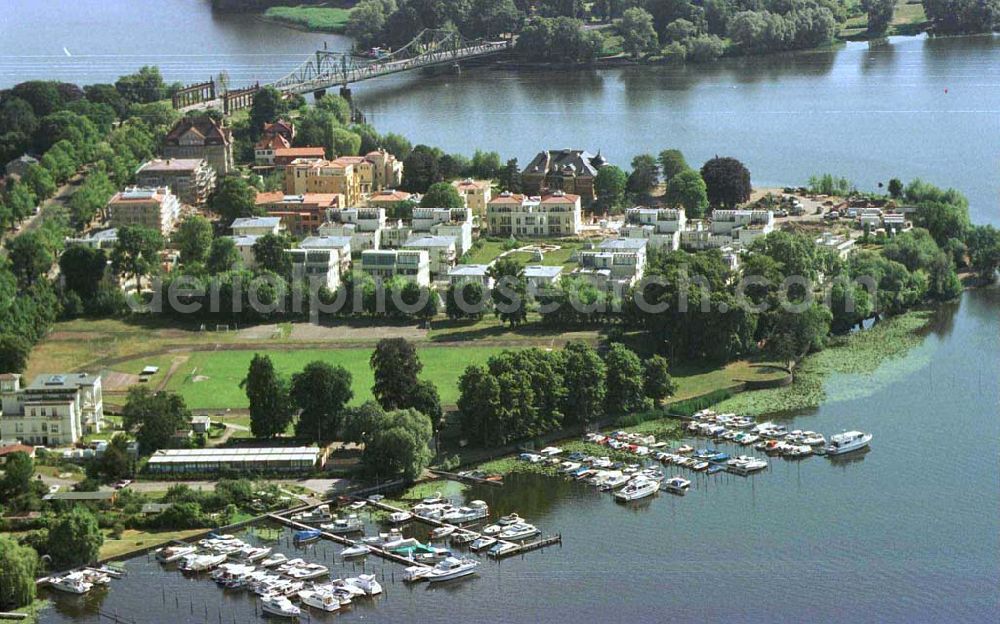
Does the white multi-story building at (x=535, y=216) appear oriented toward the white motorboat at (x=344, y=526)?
yes

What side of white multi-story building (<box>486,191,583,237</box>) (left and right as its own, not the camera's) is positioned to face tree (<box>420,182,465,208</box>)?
right

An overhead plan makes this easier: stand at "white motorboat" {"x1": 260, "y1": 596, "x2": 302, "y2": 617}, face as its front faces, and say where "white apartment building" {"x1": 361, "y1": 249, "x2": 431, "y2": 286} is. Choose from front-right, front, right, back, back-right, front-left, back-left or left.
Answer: back-left

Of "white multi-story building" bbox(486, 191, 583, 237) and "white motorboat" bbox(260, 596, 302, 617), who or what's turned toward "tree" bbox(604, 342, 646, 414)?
the white multi-story building

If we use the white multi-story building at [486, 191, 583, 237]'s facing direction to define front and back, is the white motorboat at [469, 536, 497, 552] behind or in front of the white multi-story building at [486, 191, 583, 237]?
in front

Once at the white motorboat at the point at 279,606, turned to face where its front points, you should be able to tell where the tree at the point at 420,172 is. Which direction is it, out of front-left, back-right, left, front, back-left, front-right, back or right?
back-left

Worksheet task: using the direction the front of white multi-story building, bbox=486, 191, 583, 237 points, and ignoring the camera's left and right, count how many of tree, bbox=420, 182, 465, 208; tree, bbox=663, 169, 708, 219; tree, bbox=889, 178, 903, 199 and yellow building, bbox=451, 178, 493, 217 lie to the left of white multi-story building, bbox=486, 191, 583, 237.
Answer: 2

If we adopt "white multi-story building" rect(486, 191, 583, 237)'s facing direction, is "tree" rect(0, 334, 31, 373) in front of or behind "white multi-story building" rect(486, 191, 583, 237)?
in front

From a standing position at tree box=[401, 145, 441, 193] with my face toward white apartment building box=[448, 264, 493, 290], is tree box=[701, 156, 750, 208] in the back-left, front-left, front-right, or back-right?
front-left

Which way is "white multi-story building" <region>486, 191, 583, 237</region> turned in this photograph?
toward the camera

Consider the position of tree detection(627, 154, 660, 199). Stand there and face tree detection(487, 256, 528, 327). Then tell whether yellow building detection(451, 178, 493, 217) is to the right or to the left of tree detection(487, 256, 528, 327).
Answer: right

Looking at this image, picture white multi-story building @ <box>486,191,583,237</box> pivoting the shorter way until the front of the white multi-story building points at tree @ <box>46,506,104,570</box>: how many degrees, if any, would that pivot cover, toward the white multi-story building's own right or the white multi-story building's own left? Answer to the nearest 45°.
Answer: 0° — it already faces it

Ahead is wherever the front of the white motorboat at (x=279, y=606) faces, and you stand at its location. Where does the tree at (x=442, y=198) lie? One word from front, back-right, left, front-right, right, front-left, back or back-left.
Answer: back-left
